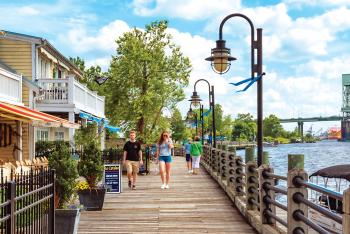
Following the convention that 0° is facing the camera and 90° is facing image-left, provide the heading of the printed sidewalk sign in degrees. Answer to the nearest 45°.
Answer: approximately 0°

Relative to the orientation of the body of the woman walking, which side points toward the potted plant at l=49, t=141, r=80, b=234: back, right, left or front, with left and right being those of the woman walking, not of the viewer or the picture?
front

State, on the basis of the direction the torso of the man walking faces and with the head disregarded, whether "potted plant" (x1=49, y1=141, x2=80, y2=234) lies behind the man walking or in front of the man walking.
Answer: in front

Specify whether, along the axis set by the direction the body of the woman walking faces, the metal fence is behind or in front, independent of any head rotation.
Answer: in front

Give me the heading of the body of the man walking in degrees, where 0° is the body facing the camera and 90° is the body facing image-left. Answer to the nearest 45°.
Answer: approximately 0°

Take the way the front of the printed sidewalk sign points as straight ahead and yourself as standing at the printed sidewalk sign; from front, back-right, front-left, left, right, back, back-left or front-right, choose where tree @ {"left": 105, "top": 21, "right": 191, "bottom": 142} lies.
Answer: back

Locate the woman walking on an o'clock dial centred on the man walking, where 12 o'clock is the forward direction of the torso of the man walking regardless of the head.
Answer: The woman walking is roughly at 9 o'clock from the man walking.

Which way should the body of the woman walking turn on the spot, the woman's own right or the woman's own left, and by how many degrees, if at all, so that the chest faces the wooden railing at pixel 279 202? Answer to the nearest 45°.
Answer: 0° — they already face it

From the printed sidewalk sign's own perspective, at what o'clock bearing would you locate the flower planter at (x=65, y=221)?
The flower planter is roughly at 12 o'clock from the printed sidewalk sign.

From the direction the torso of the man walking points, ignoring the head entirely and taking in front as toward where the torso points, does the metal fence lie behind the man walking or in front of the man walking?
in front

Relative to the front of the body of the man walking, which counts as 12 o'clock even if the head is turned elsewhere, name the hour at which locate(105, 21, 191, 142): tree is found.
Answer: The tree is roughly at 6 o'clock from the man walking.
